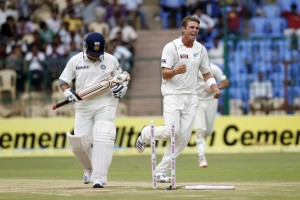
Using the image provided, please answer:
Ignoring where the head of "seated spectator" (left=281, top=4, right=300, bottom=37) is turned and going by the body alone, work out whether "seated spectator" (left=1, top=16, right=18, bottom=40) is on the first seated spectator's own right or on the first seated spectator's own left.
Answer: on the first seated spectator's own right

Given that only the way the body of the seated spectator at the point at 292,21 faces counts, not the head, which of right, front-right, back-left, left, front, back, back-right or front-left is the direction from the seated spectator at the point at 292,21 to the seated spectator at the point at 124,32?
right

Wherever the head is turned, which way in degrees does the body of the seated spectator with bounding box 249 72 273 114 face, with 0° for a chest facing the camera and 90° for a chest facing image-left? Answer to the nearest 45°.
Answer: approximately 0°
